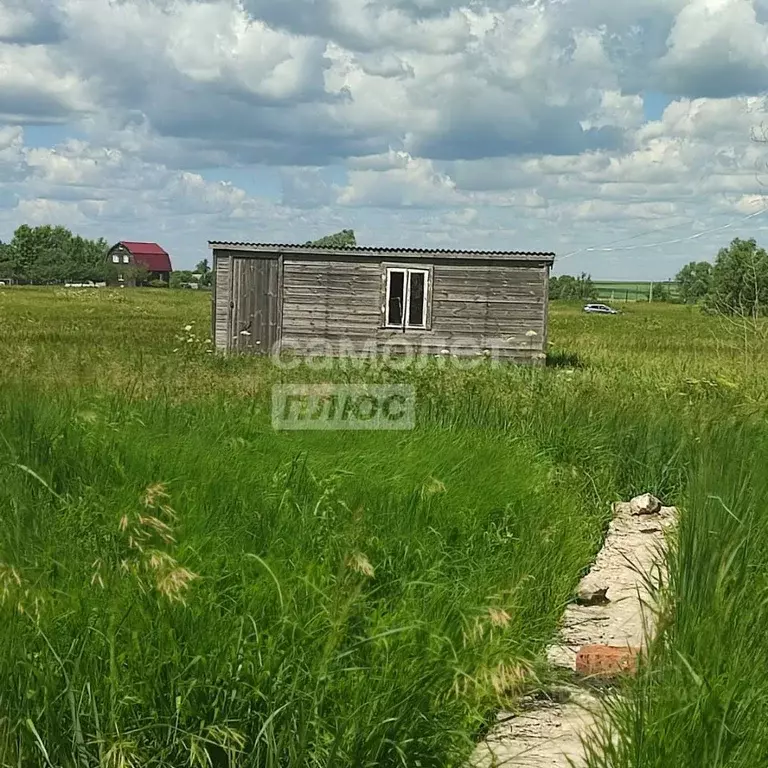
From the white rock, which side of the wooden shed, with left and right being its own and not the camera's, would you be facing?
front

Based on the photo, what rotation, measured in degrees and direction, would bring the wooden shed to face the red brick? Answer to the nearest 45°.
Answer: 0° — it already faces it

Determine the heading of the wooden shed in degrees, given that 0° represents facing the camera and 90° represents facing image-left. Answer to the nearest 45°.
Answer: approximately 0°
